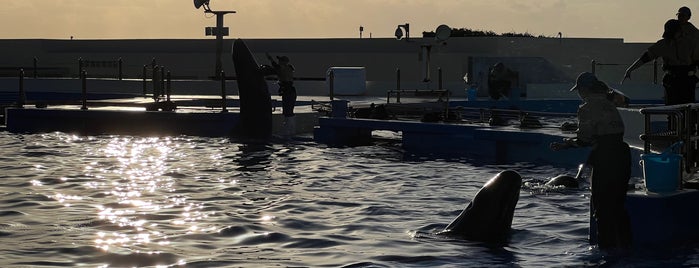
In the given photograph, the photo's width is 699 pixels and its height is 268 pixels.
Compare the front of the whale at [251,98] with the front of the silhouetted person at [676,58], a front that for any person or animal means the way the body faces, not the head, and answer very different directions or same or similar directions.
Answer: very different directions

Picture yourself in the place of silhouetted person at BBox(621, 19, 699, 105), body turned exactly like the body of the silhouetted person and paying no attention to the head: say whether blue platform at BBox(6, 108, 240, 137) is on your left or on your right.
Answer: on your right

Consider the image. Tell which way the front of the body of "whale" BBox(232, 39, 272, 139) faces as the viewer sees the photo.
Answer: to the viewer's right

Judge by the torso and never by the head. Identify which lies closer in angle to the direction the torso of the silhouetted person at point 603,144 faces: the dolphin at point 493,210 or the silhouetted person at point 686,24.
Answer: the dolphin

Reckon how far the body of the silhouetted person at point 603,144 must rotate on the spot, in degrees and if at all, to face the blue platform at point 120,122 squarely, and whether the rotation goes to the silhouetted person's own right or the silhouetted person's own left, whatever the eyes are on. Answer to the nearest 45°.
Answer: approximately 45° to the silhouetted person's own right

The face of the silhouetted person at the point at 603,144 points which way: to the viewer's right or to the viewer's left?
to the viewer's left

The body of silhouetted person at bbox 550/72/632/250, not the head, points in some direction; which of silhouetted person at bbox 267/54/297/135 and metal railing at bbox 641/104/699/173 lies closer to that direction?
the silhouetted person

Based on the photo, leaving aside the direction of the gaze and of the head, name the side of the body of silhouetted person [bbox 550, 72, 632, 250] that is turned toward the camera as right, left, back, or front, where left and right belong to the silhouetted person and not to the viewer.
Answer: left

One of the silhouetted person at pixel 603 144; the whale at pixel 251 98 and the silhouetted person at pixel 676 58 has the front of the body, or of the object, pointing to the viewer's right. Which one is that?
the whale
